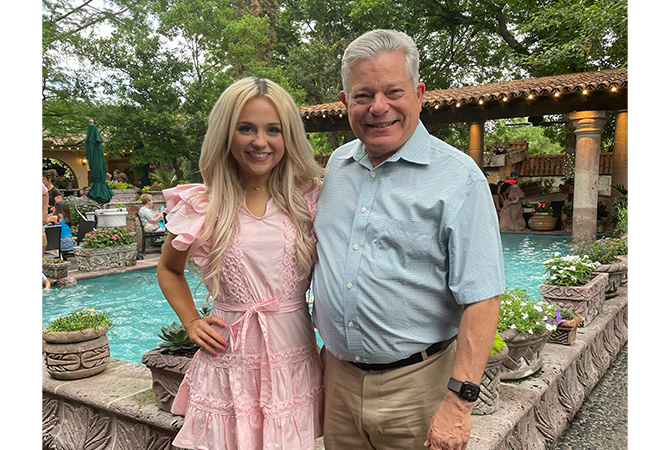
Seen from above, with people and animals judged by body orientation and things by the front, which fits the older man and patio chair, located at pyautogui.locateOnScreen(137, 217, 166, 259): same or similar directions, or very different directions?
very different directions

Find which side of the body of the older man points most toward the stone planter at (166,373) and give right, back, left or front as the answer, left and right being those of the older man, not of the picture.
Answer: right

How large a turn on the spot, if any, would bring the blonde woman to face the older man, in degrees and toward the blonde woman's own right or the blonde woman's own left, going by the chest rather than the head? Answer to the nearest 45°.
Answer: approximately 45° to the blonde woman's own left

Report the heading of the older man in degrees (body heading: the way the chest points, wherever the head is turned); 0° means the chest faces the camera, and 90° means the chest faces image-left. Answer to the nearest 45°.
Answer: approximately 45°

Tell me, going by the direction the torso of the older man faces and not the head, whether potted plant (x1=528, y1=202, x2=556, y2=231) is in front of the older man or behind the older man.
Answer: behind

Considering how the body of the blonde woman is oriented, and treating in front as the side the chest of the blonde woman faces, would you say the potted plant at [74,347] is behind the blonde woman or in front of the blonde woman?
behind

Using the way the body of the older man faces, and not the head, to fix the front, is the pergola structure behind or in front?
behind
